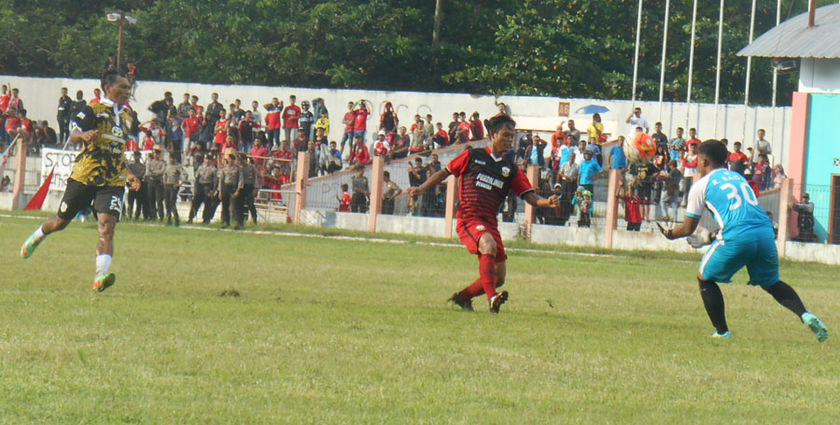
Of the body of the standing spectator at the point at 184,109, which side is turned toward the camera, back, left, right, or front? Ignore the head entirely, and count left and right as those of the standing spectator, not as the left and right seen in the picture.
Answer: front

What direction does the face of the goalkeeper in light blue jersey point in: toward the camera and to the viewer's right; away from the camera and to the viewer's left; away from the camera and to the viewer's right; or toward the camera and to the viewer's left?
away from the camera and to the viewer's left

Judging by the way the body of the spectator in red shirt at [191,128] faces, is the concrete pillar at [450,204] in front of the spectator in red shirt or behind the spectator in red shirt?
in front

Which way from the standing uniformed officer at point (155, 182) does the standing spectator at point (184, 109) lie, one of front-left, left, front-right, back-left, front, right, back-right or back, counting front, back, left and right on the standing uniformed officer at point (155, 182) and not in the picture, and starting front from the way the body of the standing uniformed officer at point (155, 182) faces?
back

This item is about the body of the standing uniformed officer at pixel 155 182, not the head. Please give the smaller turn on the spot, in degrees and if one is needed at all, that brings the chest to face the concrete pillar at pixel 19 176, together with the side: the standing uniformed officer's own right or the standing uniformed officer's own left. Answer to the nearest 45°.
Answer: approximately 135° to the standing uniformed officer's own right

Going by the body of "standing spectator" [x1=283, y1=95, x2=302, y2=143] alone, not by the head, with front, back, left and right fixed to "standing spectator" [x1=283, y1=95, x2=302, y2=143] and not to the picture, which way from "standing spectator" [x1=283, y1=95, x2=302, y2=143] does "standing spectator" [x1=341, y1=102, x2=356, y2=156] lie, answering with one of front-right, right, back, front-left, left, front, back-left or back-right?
left

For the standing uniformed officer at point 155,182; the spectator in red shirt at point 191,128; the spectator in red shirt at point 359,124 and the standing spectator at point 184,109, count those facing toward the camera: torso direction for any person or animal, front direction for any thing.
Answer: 4

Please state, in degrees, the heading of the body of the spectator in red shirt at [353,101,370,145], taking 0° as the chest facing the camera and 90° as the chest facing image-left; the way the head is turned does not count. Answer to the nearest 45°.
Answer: approximately 0°

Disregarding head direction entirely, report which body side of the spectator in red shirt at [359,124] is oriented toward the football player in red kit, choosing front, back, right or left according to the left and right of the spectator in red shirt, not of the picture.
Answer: front

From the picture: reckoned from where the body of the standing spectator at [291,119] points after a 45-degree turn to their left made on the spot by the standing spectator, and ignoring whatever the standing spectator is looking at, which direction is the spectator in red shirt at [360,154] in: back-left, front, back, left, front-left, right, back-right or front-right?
front

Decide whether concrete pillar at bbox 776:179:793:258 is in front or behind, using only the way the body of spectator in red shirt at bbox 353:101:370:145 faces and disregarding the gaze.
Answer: in front

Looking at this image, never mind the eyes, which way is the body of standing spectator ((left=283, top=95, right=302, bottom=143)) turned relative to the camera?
toward the camera

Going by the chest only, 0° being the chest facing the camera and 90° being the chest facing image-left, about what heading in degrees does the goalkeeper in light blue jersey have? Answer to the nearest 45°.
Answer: approximately 135°

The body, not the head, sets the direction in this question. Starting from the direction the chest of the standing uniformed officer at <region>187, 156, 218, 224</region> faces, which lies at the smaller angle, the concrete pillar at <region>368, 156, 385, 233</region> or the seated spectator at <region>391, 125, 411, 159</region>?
the concrete pillar
